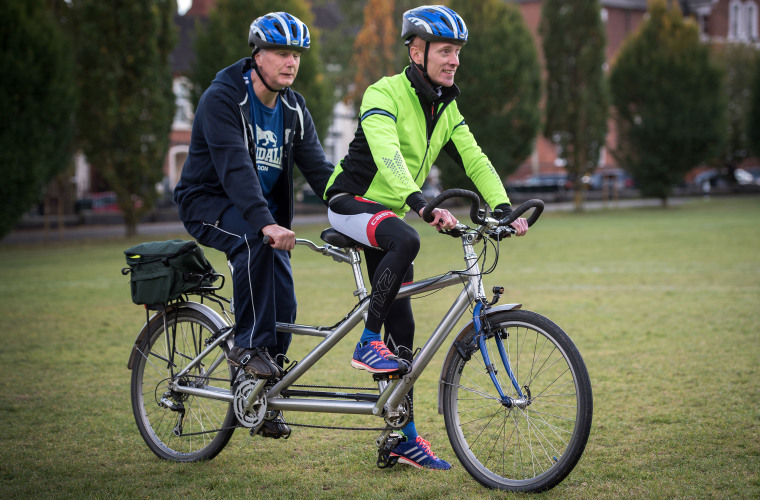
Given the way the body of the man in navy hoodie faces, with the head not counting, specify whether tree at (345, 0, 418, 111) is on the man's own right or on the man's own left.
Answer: on the man's own left

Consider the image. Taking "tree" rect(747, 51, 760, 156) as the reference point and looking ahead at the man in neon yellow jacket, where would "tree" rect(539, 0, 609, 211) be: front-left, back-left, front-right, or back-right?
front-right

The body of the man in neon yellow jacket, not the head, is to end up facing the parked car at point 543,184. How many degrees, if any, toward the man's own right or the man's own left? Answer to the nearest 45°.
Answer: approximately 135° to the man's own left

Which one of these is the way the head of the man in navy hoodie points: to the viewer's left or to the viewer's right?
to the viewer's right

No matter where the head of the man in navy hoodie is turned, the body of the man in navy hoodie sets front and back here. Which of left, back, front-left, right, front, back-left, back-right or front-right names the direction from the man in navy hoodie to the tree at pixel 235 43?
back-left

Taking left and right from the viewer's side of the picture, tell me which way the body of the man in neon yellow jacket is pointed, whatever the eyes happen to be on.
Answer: facing the viewer and to the right of the viewer

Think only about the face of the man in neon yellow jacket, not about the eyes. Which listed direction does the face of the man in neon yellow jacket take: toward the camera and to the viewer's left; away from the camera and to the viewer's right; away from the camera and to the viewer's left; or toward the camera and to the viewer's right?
toward the camera and to the viewer's right
